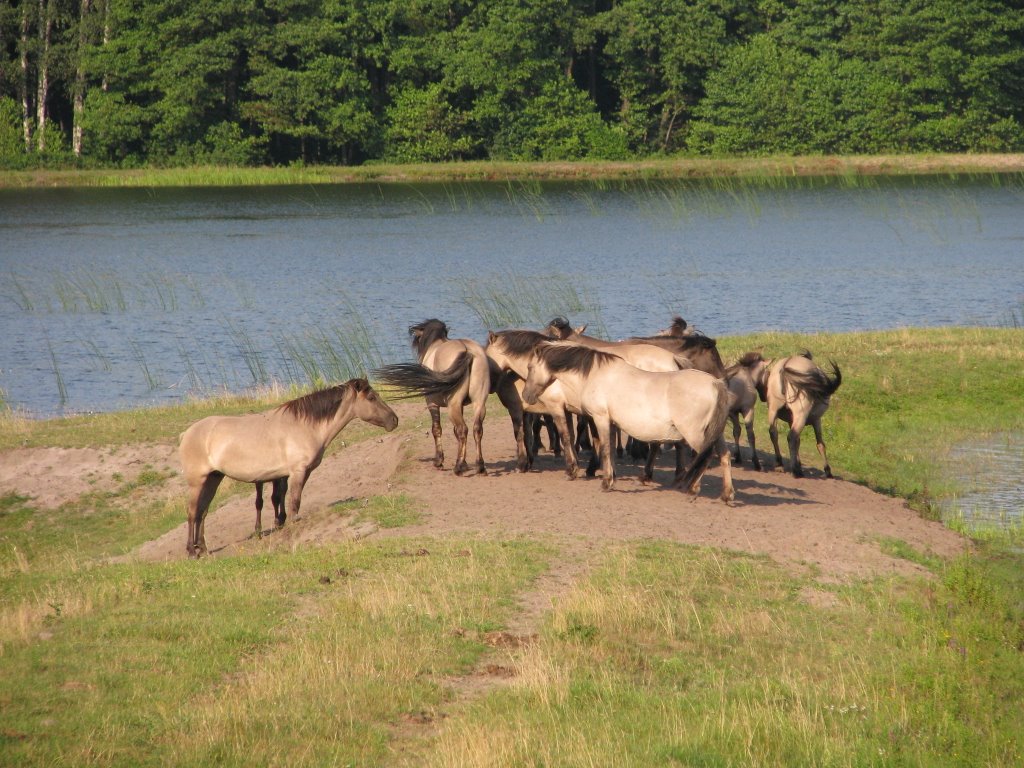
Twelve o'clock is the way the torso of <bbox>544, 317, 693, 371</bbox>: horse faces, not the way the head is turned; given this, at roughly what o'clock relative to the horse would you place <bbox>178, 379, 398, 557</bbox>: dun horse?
The dun horse is roughly at 11 o'clock from the horse.

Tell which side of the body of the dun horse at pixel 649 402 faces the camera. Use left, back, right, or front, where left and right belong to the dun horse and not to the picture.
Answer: left

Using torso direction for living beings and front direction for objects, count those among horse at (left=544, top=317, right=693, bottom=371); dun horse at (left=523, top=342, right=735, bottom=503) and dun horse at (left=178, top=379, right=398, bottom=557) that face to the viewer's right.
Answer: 1

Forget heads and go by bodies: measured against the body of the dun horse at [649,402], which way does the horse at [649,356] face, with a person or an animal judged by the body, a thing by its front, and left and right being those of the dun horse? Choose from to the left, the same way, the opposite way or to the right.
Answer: the same way

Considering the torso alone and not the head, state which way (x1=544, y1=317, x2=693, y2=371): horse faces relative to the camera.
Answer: to the viewer's left

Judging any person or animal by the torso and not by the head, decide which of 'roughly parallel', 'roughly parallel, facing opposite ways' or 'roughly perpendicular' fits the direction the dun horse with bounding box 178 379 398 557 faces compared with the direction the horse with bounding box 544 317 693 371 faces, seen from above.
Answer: roughly parallel, facing opposite ways

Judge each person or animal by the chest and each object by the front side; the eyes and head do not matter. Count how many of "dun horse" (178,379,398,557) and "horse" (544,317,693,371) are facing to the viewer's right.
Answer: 1

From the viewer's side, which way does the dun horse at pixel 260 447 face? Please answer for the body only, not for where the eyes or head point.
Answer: to the viewer's right

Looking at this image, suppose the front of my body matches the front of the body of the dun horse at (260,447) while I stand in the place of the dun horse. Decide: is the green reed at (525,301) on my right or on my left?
on my left

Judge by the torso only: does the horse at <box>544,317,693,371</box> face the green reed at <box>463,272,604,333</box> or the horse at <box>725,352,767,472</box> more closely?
the green reed

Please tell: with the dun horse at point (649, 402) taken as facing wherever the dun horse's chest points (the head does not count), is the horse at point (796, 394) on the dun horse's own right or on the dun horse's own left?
on the dun horse's own right
